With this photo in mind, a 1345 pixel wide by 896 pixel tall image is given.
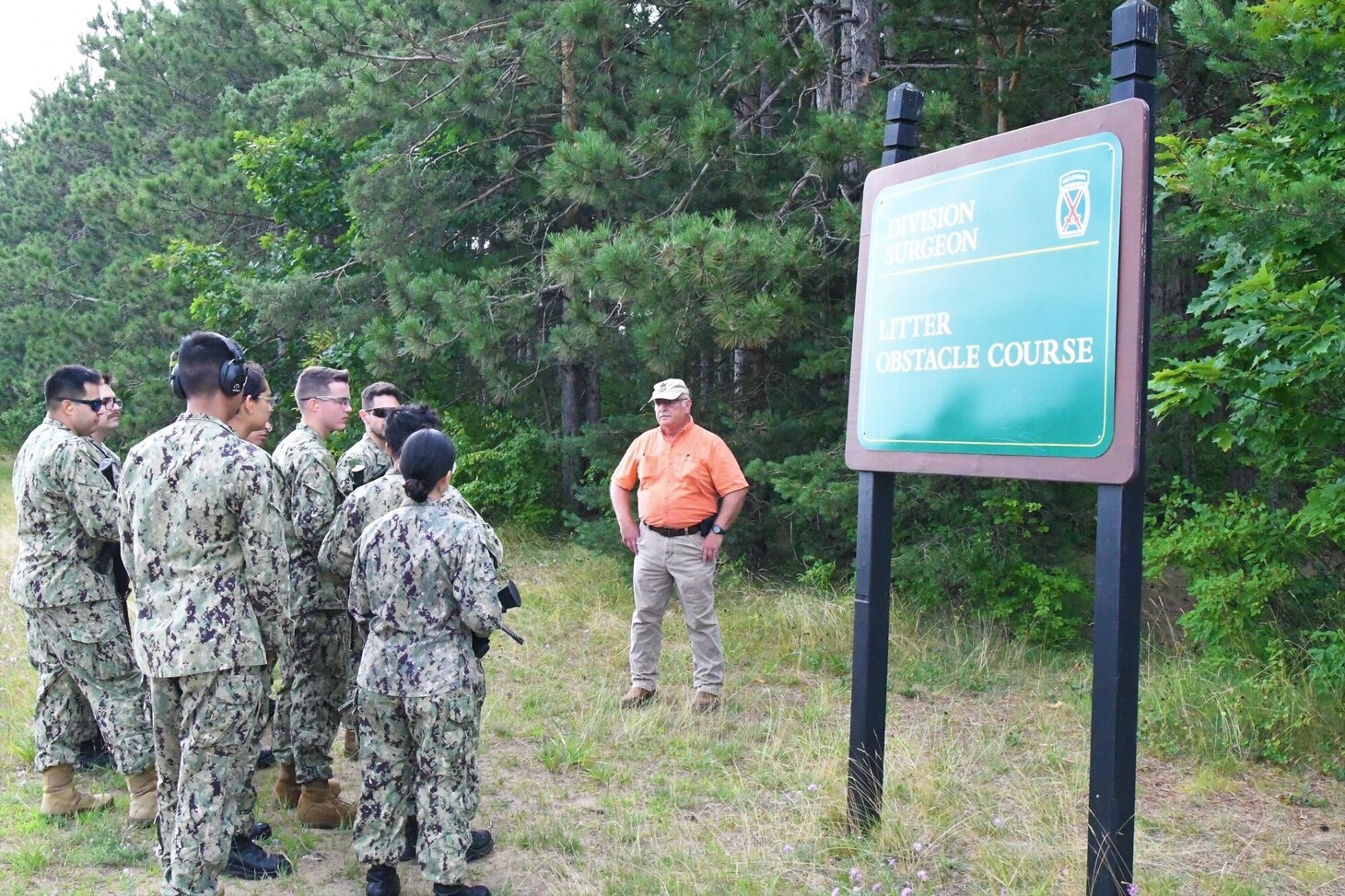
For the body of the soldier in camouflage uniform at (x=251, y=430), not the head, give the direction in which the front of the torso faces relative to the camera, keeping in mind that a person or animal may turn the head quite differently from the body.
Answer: to the viewer's right

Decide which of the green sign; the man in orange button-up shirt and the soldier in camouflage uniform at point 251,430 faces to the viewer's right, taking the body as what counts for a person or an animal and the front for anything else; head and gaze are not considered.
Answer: the soldier in camouflage uniform

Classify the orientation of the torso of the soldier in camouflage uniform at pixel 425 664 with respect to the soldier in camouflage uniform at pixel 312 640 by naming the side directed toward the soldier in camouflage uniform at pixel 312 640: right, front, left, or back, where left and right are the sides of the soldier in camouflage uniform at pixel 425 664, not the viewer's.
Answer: left

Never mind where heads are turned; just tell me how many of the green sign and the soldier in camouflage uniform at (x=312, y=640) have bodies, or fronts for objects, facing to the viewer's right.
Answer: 1

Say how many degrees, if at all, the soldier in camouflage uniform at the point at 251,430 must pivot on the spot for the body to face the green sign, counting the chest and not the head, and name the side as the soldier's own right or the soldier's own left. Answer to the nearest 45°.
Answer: approximately 45° to the soldier's own right

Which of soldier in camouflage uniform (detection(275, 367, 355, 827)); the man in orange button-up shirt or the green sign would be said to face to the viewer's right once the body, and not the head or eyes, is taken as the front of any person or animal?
the soldier in camouflage uniform

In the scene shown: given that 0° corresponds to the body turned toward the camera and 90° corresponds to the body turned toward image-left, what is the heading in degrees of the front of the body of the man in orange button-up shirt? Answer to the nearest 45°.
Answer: approximately 45°

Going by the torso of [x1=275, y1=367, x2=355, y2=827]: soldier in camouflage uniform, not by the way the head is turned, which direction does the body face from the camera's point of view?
to the viewer's right

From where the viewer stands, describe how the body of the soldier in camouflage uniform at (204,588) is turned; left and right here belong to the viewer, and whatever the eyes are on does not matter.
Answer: facing away from the viewer and to the right of the viewer

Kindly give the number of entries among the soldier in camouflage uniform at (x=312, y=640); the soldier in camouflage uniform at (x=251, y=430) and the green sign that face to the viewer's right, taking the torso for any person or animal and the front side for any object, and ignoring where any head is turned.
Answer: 2

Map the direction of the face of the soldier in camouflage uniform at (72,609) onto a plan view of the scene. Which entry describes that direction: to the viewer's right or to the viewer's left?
to the viewer's right

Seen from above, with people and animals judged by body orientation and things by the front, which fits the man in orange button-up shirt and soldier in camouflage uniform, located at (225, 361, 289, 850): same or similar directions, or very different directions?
very different directions

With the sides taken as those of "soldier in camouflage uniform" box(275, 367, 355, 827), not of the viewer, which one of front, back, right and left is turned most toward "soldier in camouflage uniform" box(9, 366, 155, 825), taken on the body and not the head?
back

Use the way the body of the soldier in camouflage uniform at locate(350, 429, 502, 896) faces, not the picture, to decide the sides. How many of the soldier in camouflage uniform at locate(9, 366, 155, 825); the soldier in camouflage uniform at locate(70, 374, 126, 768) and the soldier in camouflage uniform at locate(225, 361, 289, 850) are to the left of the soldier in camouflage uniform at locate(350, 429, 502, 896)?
3

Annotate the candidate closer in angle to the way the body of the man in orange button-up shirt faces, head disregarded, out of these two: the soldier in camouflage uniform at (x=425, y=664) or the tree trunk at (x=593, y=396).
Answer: the soldier in camouflage uniform
